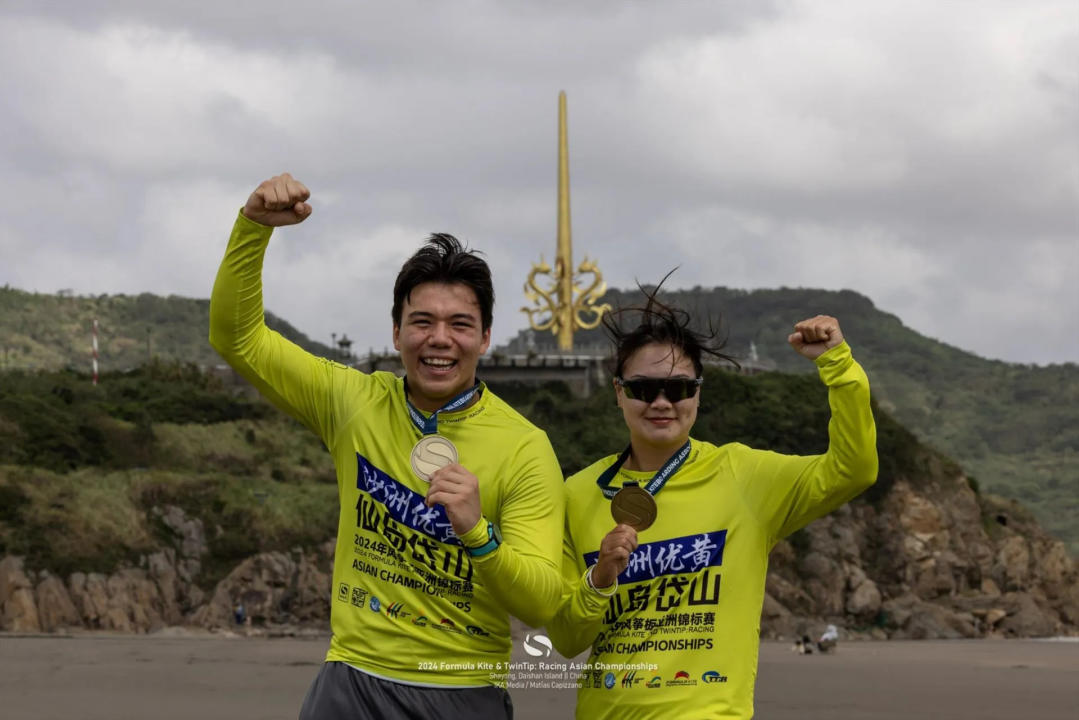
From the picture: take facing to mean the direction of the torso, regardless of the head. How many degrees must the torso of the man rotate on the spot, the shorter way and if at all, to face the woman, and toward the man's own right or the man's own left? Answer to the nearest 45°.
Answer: approximately 90° to the man's own left

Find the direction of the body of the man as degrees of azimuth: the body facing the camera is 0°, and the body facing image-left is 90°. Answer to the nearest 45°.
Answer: approximately 0°

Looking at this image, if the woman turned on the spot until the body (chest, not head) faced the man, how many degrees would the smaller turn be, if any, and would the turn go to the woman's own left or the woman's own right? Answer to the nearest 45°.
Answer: approximately 90° to the woman's own right

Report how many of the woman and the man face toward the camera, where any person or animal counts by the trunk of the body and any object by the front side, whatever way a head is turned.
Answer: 2
